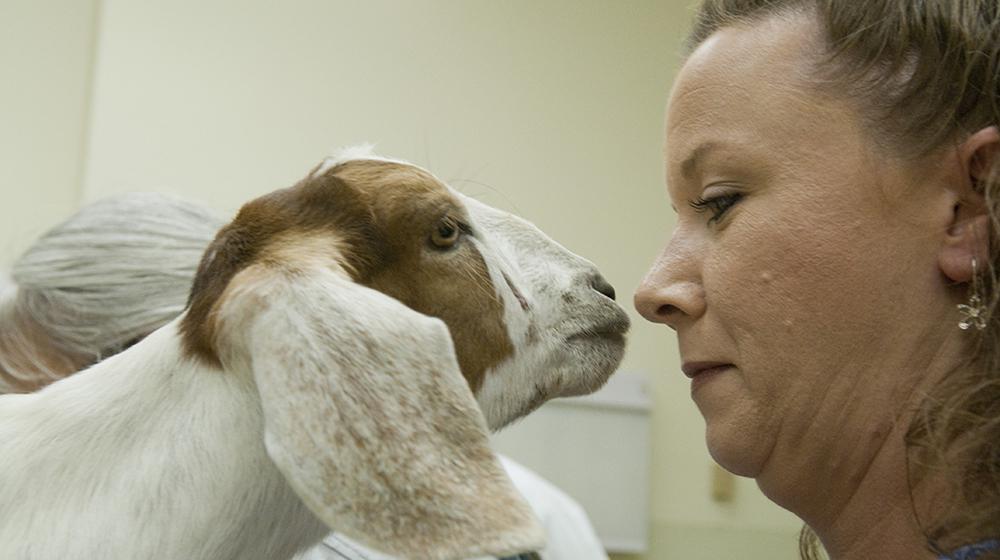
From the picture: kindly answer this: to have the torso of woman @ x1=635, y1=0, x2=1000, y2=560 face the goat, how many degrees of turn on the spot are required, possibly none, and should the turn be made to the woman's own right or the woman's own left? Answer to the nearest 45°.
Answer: approximately 45° to the woman's own left

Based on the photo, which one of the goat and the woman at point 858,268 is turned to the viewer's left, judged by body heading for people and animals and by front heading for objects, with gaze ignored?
the woman

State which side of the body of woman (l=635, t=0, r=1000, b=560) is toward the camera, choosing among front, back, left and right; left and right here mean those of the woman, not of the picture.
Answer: left

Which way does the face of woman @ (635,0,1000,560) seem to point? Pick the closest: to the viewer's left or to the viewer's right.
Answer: to the viewer's left

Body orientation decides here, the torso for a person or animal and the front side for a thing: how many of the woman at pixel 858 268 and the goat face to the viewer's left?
1

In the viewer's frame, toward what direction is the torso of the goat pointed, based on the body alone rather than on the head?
to the viewer's right

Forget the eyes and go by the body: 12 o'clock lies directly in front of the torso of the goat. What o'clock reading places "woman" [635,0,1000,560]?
The woman is roughly at 12 o'clock from the goat.
